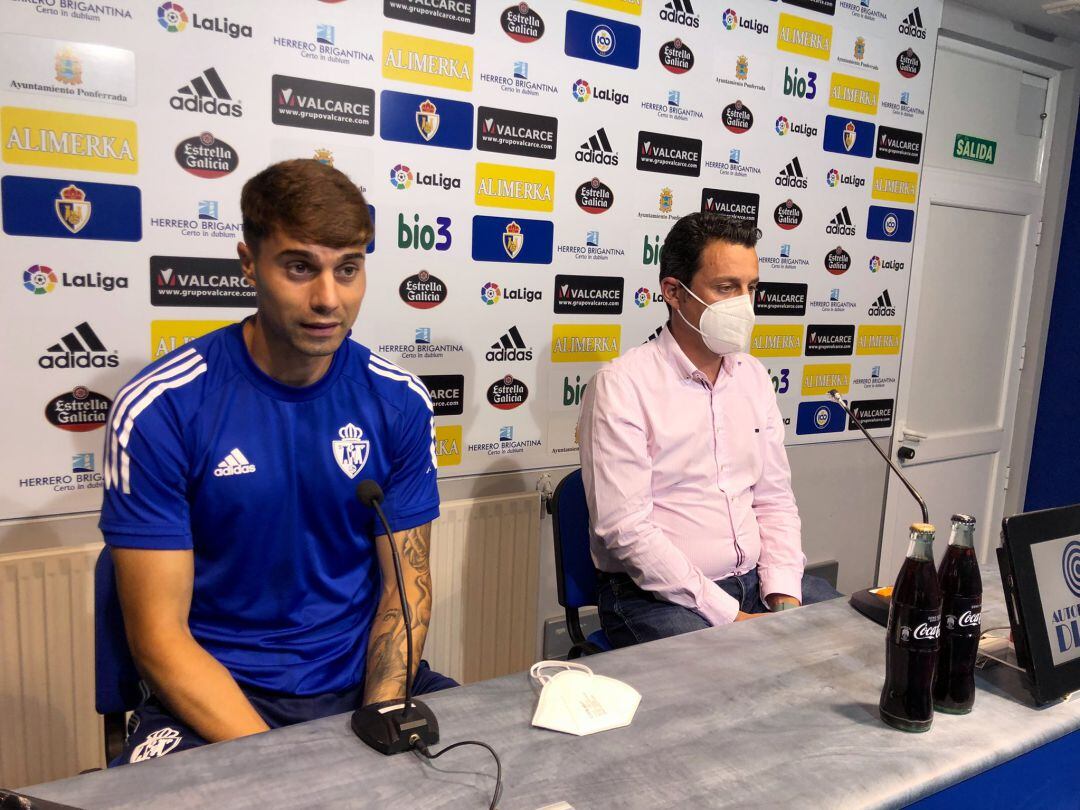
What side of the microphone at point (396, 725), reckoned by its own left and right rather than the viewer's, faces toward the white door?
right

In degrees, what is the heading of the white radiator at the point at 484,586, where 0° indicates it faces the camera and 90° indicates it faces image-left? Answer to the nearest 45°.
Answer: approximately 315°

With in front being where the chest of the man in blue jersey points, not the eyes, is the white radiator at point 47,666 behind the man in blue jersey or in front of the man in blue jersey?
behind

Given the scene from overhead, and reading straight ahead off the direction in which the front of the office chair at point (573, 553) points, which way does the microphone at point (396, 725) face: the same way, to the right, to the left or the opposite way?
the opposite way

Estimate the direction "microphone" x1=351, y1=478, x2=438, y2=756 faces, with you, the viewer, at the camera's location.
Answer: facing away from the viewer and to the left of the viewer

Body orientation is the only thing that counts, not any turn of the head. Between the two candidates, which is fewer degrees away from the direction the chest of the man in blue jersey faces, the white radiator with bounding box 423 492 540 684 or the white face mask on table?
the white face mask on table

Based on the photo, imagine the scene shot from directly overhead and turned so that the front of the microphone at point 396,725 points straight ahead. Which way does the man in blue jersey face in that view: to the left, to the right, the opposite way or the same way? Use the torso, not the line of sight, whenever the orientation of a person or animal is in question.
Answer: the opposite way

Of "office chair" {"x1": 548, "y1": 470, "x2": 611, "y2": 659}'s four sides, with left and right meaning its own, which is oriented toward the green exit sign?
left

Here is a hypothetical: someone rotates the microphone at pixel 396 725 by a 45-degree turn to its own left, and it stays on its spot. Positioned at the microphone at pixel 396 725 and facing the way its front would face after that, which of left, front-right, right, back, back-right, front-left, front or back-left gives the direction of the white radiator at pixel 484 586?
right

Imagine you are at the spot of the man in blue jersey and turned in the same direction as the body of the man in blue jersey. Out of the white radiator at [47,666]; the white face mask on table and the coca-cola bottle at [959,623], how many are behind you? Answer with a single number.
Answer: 1

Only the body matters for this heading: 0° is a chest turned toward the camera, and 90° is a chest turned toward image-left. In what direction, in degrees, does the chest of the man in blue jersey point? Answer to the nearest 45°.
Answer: approximately 315°
